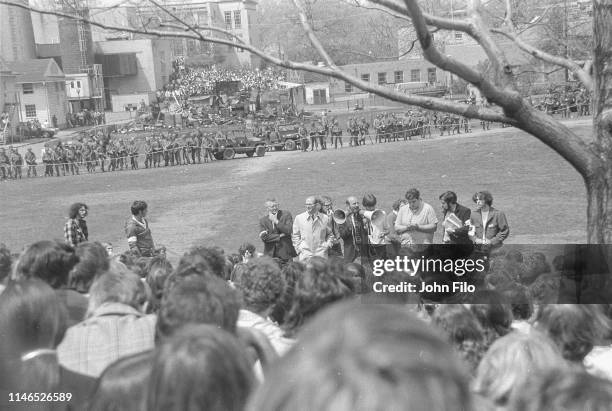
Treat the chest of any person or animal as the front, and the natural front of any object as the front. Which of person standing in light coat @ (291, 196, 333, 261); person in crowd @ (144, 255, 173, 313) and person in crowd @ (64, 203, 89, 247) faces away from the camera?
person in crowd @ (144, 255, 173, 313)

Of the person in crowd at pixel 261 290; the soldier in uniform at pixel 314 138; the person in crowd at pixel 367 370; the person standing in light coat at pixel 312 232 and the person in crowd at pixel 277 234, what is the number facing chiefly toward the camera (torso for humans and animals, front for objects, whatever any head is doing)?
3

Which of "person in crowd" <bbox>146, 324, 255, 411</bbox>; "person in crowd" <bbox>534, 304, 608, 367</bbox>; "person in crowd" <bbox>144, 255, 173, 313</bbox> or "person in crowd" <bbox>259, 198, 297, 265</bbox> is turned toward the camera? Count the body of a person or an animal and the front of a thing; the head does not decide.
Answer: "person in crowd" <bbox>259, 198, 297, 265</bbox>

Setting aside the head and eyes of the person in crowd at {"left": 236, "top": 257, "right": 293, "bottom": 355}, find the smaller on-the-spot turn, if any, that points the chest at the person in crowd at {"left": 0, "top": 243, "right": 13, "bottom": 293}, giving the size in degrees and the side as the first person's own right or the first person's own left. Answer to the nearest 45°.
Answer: approximately 45° to the first person's own left

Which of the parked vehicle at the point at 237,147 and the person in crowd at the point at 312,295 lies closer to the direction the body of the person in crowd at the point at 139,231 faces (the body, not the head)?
the person in crowd

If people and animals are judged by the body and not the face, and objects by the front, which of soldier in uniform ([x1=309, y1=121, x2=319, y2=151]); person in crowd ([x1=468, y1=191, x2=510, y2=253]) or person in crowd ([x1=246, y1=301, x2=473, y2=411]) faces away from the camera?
person in crowd ([x1=246, y1=301, x2=473, y2=411])

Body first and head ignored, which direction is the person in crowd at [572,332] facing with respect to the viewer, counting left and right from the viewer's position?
facing away from the viewer

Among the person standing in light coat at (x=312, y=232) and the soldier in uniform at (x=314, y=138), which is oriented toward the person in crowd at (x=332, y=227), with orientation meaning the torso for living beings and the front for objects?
the soldier in uniform

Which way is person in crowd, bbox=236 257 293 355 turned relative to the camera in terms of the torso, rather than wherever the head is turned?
away from the camera

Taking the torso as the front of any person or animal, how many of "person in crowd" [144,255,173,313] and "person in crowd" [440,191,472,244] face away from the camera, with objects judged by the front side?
1

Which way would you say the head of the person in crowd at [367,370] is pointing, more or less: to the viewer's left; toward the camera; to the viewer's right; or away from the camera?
away from the camera
